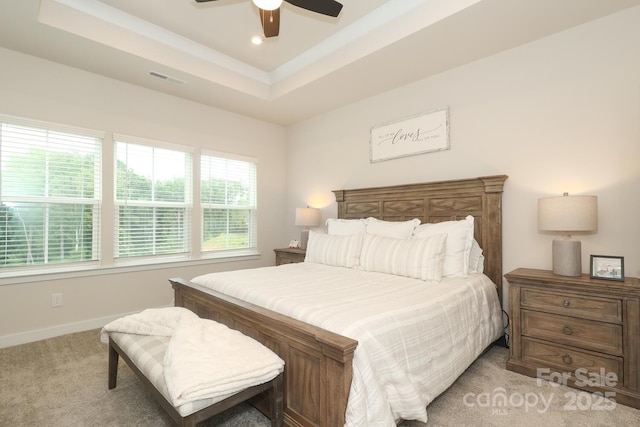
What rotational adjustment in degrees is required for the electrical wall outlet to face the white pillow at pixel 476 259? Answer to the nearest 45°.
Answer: approximately 45° to its left

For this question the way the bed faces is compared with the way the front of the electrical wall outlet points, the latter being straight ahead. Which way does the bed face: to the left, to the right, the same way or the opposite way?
to the right

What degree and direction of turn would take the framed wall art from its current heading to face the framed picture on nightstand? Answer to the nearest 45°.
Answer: approximately 90° to its left

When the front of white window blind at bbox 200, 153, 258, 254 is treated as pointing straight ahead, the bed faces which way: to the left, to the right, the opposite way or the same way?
to the right

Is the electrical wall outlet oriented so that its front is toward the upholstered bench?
yes

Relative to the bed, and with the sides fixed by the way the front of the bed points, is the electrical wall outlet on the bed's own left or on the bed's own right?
on the bed's own right

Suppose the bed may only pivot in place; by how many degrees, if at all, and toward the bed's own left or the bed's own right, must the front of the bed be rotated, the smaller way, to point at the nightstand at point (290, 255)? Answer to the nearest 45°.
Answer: approximately 135° to the bed's own right

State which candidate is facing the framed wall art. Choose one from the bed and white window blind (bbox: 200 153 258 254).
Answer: the white window blind

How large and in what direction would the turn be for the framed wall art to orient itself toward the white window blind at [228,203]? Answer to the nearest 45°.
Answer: approximately 45° to its right

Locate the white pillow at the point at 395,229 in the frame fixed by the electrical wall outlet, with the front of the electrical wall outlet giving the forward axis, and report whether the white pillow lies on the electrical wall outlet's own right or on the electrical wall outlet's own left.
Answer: on the electrical wall outlet's own left

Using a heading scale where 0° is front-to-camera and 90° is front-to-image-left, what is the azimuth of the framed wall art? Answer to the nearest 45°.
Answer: approximately 45°

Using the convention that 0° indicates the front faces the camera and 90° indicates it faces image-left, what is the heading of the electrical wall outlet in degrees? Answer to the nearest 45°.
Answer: approximately 0°
